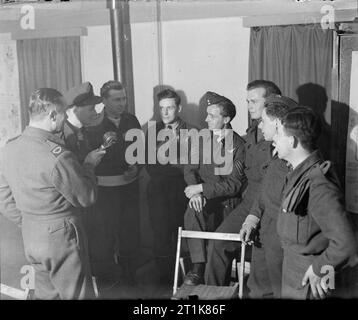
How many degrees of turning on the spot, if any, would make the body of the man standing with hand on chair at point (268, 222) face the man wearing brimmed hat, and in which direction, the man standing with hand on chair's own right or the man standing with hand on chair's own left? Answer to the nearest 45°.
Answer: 0° — they already face them

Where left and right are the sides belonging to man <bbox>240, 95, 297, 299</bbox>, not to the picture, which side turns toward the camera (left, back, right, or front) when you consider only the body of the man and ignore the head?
left

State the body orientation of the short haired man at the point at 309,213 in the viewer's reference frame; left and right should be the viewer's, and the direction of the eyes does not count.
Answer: facing to the left of the viewer

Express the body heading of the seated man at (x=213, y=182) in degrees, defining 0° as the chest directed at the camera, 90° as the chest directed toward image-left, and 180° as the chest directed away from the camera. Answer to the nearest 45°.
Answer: approximately 45°

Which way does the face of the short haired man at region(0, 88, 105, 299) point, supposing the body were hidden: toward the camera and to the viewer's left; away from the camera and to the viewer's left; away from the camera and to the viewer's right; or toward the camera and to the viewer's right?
away from the camera and to the viewer's right

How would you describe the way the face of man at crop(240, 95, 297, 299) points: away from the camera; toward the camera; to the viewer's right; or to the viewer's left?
to the viewer's left

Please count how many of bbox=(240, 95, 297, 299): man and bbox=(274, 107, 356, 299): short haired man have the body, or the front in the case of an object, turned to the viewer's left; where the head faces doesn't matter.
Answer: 2

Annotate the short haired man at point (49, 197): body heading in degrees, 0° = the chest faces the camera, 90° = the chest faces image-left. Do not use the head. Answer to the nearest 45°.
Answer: approximately 225°

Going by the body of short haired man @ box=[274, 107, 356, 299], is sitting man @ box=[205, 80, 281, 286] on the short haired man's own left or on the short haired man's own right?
on the short haired man's own right

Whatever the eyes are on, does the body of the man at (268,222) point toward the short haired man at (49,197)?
yes
